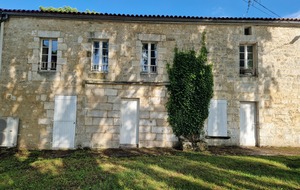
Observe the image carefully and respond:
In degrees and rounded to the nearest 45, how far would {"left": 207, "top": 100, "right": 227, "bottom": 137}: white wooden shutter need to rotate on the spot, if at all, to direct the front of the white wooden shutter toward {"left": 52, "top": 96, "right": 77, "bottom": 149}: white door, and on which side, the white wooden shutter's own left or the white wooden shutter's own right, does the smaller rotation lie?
approximately 90° to the white wooden shutter's own right

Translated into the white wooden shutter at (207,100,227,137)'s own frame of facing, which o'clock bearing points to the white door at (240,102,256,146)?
The white door is roughly at 8 o'clock from the white wooden shutter.

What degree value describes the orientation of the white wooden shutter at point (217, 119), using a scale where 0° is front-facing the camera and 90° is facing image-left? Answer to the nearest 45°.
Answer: approximately 0°

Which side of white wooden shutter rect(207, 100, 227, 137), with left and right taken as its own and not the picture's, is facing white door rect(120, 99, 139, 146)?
right
